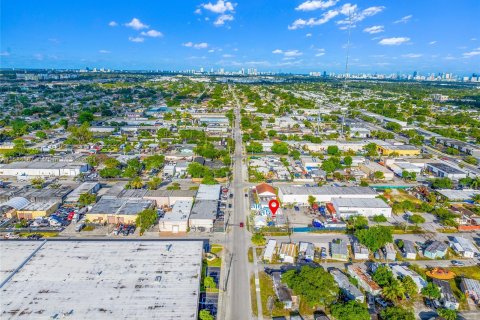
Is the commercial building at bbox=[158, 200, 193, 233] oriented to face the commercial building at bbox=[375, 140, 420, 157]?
no

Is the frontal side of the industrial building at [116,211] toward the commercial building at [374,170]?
no

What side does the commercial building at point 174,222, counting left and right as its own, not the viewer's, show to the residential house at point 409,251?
left

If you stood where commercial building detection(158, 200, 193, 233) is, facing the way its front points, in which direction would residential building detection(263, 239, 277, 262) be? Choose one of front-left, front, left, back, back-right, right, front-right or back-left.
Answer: front-left

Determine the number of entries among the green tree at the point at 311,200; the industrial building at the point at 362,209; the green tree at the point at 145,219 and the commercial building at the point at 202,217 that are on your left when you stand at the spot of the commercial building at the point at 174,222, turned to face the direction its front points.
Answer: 3

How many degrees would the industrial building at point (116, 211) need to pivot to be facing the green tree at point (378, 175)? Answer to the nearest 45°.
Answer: approximately 90° to its left

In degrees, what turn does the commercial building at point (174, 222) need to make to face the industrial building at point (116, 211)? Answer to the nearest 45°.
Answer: approximately 135° to its right

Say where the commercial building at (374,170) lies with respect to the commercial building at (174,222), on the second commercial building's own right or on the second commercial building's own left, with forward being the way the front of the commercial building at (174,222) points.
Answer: on the second commercial building's own left

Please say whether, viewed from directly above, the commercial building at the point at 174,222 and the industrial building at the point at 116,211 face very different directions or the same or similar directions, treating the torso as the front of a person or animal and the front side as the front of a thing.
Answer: same or similar directions

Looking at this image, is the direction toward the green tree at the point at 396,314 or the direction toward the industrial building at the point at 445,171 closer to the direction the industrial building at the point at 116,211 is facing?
the green tree

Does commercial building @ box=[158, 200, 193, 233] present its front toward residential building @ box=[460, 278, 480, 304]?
no

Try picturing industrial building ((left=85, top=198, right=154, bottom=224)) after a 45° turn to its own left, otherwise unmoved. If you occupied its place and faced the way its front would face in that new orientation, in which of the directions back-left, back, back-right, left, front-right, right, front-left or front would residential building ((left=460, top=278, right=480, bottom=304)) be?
front

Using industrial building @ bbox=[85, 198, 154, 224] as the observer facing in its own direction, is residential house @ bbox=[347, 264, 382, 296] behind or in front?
in front

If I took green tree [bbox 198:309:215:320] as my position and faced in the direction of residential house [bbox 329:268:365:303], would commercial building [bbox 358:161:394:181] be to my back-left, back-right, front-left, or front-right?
front-left

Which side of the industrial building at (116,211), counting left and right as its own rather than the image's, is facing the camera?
front

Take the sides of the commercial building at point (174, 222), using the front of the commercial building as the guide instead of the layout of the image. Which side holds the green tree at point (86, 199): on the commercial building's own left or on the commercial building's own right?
on the commercial building's own right

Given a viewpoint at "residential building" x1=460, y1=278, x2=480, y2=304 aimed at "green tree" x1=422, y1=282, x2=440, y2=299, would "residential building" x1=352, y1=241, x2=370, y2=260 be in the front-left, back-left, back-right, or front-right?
front-right

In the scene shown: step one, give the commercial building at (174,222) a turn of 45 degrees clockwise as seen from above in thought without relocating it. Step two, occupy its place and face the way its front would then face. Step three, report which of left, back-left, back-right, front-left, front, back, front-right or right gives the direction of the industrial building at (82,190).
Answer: right

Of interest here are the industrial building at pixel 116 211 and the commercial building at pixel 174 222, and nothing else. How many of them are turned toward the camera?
2
